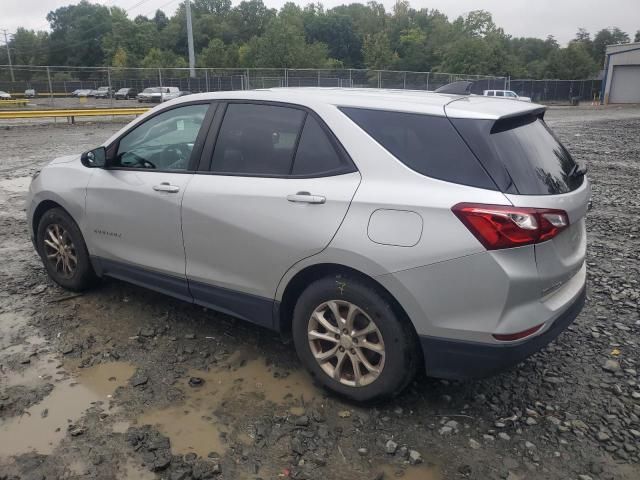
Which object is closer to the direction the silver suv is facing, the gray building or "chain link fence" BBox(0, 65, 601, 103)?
the chain link fence

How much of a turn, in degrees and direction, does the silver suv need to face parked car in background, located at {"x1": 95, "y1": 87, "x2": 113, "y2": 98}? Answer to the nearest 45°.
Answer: approximately 45° to its right

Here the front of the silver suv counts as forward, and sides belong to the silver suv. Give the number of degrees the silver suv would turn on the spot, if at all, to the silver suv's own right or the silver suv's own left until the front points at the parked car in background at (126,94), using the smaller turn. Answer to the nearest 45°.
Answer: approximately 45° to the silver suv's own right

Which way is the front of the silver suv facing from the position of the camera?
facing away from the viewer and to the left of the viewer

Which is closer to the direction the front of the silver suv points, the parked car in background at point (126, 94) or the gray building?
the parked car in background

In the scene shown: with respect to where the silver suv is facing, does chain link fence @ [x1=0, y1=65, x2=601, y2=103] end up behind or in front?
in front

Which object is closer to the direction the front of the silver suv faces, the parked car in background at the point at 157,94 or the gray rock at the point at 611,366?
the parked car in background

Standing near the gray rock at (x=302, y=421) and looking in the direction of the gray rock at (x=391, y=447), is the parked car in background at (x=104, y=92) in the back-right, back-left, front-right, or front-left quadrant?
back-left

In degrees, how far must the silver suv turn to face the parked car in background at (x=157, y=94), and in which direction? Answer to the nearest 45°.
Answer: approximately 45° to its right
